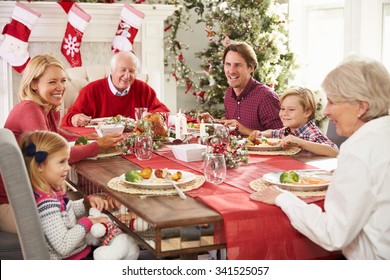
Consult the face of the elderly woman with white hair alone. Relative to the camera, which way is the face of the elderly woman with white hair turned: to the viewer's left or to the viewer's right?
to the viewer's left

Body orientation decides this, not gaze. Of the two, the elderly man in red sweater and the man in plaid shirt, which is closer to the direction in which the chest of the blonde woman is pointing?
the man in plaid shirt

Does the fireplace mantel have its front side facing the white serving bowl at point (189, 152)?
yes

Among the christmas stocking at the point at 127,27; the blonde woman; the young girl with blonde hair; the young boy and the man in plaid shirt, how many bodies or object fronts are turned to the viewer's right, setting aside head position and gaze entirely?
2

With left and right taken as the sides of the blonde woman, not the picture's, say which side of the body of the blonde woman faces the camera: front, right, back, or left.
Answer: right

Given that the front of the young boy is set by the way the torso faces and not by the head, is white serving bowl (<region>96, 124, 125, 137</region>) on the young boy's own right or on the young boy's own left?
on the young boy's own right

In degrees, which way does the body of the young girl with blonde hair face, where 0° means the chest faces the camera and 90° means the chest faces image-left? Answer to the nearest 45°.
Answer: approximately 270°

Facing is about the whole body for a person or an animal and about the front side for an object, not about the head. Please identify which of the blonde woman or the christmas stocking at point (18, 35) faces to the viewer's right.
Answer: the blonde woman

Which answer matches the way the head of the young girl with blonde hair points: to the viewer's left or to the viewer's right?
to the viewer's right
